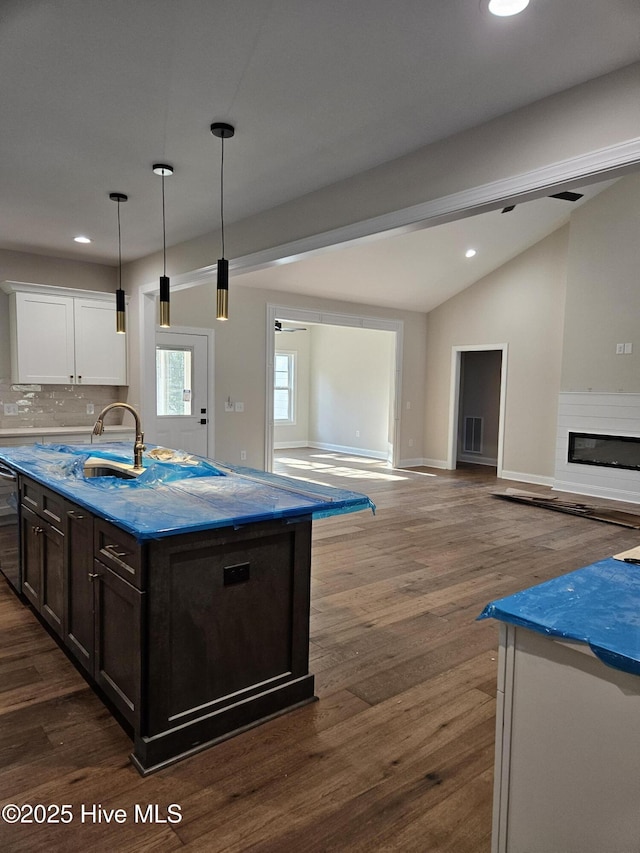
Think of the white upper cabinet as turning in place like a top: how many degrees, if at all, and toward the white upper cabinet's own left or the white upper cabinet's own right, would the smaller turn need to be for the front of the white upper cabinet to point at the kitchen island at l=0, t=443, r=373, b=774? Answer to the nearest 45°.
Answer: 0° — it already faces it

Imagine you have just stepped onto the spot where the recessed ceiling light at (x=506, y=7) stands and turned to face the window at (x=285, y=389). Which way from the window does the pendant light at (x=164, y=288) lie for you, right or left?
left

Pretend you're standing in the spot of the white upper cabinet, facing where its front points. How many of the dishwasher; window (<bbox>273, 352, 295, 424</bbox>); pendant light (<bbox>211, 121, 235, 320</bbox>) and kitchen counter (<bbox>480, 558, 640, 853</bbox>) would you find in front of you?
3

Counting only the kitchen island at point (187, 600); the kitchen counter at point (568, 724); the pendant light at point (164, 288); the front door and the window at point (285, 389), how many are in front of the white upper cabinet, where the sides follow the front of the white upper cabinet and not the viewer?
3

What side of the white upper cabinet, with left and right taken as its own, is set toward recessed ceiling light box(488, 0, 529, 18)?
front

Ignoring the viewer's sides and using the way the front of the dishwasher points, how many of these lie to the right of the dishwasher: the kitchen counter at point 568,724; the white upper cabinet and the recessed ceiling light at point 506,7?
1

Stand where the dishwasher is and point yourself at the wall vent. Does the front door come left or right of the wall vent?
left

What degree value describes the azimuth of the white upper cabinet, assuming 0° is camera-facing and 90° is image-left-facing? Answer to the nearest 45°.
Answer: approximately 0°

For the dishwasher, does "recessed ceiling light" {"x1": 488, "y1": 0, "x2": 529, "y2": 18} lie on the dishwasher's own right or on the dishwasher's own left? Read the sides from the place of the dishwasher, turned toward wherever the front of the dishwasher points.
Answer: on the dishwasher's own left

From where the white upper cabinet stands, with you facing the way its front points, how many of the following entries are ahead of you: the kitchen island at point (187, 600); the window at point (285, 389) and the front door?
1

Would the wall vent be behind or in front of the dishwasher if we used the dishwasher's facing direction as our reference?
behind

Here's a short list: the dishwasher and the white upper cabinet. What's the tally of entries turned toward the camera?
1

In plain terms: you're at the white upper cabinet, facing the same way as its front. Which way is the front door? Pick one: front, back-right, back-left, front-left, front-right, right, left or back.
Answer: back-left

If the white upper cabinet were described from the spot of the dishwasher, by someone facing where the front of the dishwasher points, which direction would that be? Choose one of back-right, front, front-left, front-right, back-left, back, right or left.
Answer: right

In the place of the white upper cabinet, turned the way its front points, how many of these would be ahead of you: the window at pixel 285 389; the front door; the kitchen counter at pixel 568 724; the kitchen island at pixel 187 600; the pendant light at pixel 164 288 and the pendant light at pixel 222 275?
4

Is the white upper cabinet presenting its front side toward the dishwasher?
yes

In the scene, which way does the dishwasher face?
to the viewer's left
